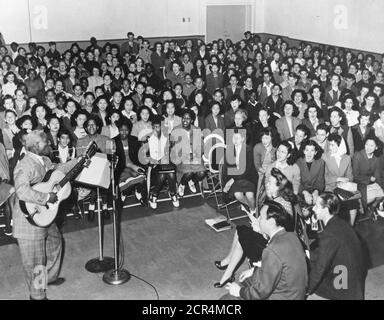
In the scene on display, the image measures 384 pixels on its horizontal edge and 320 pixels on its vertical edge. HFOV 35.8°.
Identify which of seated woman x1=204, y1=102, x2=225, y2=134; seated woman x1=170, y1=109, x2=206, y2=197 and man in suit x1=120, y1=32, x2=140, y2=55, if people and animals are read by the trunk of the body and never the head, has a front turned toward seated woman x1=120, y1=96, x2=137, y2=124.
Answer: the man in suit

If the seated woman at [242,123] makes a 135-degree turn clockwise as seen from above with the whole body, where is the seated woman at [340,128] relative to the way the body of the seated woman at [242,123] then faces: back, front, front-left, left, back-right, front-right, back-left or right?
right

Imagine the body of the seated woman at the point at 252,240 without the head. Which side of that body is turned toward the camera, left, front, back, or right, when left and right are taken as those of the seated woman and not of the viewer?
left

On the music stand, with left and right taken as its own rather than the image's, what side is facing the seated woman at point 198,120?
back

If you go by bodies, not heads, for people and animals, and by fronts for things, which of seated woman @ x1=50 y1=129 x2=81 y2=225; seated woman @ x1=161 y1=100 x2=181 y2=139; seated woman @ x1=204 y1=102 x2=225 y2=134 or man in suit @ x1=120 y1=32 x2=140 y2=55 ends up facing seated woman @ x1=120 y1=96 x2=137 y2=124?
the man in suit

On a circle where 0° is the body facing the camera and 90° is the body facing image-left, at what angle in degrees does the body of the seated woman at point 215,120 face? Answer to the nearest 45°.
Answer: approximately 0°

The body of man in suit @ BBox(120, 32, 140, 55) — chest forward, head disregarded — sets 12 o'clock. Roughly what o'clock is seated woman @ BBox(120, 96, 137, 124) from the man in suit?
The seated woman is roughly at 12 o'clock from the man in suit.

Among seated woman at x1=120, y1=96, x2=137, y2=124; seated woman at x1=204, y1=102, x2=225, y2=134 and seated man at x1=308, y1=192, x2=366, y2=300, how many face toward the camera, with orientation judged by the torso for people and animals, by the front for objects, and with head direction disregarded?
2

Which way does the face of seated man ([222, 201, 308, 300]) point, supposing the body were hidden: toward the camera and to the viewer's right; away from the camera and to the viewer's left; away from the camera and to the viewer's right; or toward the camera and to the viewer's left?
away from the camera and to the viewer's left

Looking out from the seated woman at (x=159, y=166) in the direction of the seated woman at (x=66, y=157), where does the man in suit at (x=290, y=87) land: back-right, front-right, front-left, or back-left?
back-right
